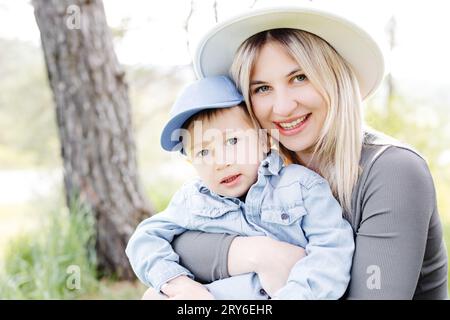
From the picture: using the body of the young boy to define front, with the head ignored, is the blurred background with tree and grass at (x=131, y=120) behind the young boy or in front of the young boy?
behind

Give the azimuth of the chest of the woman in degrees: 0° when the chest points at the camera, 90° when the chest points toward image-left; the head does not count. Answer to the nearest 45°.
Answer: approximately 45°

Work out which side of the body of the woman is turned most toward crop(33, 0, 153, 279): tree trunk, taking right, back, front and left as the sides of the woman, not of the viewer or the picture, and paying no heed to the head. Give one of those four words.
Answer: right

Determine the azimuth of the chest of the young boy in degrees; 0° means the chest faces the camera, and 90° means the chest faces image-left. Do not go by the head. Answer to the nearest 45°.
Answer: approximately 0°
